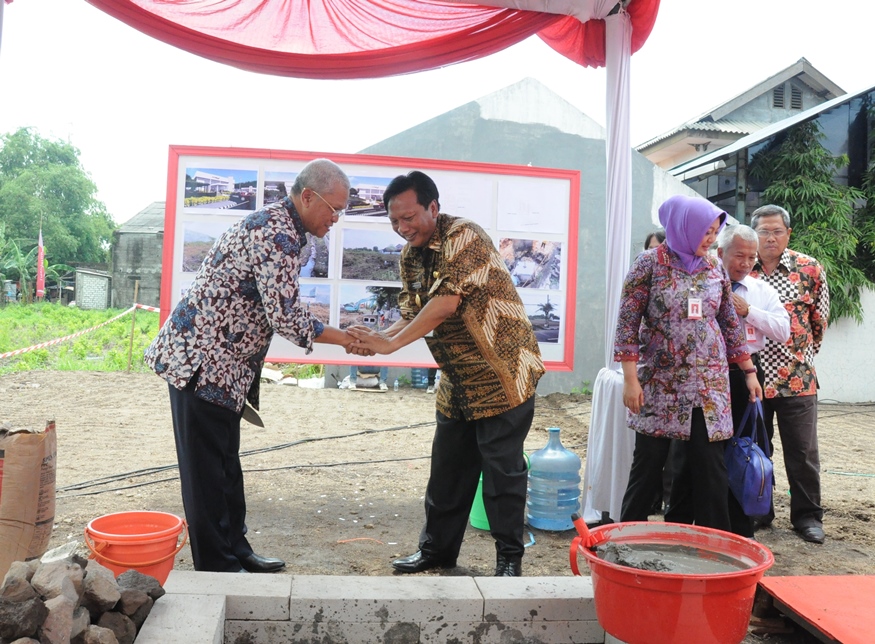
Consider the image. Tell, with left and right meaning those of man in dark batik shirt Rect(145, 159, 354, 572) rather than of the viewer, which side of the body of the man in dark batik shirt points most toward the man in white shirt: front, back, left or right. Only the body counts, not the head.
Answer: front

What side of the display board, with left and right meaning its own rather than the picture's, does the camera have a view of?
front

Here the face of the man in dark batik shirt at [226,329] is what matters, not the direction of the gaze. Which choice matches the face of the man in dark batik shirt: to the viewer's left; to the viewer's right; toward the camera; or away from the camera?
to the viewer's right

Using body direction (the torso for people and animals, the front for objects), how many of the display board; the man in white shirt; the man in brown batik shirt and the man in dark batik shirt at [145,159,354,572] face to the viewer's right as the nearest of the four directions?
1

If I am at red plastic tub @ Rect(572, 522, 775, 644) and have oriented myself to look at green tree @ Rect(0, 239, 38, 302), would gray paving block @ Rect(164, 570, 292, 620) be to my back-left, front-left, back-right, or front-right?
front-left

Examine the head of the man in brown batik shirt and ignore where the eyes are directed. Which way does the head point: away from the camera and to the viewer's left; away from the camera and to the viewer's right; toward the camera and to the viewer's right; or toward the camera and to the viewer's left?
toward the camera and to the viewer's left

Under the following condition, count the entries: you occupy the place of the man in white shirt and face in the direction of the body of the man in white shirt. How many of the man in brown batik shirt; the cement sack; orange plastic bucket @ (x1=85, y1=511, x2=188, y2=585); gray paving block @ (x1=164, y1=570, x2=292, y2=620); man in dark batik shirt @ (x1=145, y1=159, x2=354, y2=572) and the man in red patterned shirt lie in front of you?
5

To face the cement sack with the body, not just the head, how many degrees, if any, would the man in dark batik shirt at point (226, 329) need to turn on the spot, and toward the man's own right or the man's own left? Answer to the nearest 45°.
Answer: approximately 135° to the man's own right

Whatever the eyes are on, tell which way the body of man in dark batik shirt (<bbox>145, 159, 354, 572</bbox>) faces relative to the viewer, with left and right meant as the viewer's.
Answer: facing to the right of the viewer

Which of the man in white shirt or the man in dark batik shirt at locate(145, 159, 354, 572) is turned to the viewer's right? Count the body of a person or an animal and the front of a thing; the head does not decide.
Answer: the man in dark batik shirt

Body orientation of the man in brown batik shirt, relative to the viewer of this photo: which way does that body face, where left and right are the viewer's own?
facing the viewer and to the left of the viewer

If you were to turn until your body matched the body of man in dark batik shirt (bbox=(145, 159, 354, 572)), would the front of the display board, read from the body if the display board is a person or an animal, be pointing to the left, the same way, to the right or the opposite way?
to the right

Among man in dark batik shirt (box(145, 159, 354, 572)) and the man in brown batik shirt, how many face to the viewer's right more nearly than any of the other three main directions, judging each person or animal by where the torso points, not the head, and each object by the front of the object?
1

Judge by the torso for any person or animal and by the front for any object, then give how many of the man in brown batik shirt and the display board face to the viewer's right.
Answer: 0

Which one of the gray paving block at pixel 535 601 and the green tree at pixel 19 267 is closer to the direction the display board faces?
the gray paving block

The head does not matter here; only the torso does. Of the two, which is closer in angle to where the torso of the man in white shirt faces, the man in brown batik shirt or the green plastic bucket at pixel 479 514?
the man in brown batik shirt

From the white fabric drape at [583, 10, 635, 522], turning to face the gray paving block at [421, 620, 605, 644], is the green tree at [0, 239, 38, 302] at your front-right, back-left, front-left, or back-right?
back-right

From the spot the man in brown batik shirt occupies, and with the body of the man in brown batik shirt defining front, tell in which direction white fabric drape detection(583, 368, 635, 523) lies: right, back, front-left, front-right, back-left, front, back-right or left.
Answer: back

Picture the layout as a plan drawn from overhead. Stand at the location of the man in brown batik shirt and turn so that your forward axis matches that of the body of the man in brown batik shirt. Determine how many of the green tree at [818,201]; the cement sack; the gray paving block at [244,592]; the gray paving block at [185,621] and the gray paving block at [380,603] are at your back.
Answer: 1
